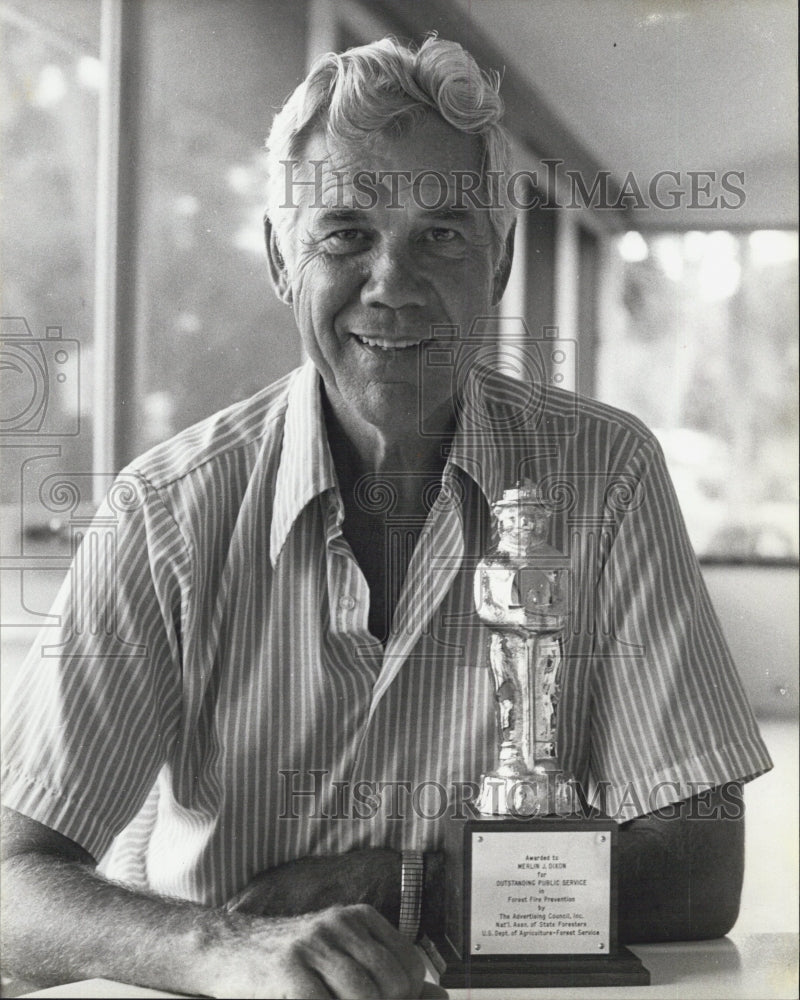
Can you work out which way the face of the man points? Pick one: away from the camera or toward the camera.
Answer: toward the camera

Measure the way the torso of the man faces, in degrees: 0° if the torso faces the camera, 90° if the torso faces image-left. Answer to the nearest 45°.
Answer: approximately 0°
